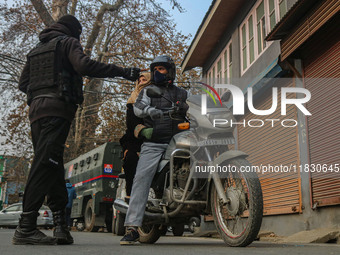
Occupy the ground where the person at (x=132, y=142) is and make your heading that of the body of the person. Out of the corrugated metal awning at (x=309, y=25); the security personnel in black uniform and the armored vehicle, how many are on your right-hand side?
1

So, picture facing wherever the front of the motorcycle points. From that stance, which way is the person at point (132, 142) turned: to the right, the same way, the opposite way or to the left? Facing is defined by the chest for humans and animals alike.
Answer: the same way

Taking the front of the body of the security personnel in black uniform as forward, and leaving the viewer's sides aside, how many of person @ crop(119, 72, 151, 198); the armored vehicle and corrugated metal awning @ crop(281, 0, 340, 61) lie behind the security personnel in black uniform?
0

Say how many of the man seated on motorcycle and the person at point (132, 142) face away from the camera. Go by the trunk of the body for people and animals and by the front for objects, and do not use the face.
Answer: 0

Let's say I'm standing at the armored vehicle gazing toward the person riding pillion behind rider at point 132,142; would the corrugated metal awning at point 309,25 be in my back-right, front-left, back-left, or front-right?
front-left

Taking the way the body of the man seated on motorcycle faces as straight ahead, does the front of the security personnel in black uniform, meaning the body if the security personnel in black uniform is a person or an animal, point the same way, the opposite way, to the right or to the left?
to the left

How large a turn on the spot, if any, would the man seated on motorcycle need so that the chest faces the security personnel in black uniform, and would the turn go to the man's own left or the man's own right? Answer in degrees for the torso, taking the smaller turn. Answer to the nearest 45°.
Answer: approximately 135° to the man's own right

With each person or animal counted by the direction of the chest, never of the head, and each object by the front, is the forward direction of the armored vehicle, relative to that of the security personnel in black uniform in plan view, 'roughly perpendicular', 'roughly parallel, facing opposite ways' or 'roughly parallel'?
roughly perpendicular

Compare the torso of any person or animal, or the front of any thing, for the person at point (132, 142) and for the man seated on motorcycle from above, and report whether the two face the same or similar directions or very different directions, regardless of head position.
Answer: same or similar directions

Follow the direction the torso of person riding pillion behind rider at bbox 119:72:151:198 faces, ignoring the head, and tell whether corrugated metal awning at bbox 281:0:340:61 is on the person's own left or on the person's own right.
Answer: on the person's own left

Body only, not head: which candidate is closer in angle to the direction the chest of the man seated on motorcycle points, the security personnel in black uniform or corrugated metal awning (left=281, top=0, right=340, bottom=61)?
the corrugated metal awning

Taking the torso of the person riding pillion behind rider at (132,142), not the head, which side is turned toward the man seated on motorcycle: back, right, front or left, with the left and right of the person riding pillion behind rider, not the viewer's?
front

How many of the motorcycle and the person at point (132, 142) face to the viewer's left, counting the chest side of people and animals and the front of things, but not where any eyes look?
0
